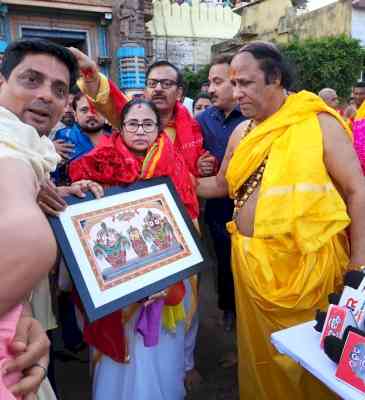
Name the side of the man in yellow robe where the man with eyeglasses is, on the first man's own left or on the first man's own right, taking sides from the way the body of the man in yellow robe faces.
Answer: on the first man's own right

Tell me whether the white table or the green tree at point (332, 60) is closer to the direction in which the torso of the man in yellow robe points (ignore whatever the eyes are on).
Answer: the white table

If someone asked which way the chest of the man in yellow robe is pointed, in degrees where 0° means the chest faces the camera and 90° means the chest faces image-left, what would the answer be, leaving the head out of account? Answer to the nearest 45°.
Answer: approximately 45°

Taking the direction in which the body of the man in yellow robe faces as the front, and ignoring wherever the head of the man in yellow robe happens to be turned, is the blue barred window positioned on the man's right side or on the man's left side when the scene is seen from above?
on the man's right side

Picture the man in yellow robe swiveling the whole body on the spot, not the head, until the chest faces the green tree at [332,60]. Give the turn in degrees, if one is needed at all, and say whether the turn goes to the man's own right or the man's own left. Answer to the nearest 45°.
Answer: approximately 135° to the man's own right

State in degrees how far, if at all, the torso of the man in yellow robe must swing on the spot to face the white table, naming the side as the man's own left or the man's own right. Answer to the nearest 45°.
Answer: approximately 45° to the man's own left

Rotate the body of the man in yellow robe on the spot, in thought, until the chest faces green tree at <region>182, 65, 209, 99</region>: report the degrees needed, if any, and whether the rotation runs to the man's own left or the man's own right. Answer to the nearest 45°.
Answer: approximately 135° to the man's own right

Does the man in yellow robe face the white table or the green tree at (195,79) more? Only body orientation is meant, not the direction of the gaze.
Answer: the white table
